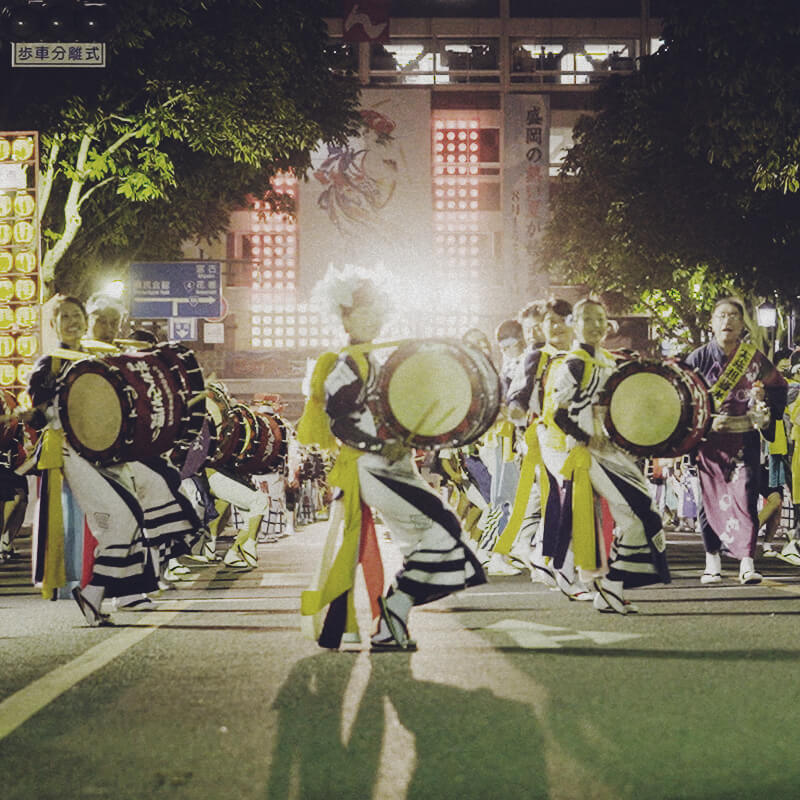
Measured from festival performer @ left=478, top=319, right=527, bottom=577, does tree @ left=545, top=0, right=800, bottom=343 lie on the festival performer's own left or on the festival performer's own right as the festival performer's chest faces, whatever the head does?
on the festival performer's own left

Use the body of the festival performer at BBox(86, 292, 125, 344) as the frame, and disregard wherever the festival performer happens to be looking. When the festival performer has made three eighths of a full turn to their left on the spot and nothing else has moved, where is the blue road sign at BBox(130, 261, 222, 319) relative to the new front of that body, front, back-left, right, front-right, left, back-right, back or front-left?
front

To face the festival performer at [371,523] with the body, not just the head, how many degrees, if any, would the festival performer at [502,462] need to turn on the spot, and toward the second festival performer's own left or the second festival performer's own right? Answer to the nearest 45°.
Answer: approximately 90° to the second festival performer's own right

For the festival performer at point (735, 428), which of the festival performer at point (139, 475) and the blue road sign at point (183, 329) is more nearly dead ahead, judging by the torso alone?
the festival performer

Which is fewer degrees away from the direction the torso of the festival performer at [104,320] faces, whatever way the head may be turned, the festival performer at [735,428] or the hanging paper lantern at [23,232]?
the festival performer

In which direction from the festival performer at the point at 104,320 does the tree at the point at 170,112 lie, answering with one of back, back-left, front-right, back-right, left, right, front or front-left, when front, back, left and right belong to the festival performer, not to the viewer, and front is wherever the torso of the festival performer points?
back-left
